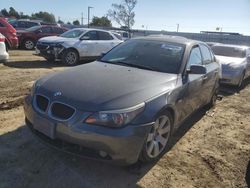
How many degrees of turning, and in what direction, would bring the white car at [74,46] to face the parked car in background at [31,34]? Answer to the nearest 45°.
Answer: approximately 90° to its right

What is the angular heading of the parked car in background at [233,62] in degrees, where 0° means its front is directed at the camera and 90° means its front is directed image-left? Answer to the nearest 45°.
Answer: approximately 45°

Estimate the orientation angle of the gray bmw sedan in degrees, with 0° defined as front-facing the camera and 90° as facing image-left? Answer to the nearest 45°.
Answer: approximately 45°

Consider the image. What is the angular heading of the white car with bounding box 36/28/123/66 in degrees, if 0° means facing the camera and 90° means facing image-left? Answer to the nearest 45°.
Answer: approximately 45°

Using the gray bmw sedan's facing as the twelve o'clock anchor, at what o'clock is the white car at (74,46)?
The white car is roughly at 4 o'clock from the gray bmw sedan.

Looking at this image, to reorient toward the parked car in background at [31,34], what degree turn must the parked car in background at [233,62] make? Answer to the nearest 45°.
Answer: approximately 45° to its right

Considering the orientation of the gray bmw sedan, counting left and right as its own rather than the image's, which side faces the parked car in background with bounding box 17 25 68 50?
right

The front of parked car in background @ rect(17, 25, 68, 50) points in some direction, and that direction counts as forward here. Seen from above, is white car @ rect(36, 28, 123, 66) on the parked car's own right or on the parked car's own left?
on the parked car's own left

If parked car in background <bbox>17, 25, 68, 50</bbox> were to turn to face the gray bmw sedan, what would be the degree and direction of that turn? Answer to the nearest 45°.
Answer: approximately 45° to its left
